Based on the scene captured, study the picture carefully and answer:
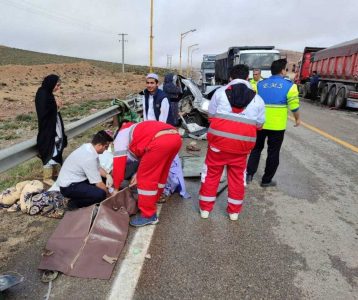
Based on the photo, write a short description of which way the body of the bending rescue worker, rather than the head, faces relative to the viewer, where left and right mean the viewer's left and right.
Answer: facing to the left of the viewer

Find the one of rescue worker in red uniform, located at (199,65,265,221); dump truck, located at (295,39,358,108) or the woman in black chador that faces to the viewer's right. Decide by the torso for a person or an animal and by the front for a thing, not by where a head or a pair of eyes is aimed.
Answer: the woman in black chador

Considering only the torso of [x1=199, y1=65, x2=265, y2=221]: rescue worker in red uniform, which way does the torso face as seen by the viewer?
away from the camera

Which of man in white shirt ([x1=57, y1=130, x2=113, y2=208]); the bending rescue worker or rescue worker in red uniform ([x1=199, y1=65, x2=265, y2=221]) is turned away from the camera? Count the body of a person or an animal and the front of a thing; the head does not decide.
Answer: the rescue worker in red uniform

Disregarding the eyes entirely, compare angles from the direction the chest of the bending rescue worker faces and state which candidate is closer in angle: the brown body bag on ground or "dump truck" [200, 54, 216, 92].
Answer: the brown body bag on ground

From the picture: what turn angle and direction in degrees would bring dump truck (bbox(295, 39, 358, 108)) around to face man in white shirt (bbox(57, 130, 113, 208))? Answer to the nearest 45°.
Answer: approximately 135° to its left

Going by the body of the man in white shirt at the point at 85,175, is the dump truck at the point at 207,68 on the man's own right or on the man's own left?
on the man's own left

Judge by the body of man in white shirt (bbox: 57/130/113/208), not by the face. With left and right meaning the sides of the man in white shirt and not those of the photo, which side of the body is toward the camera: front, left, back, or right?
right

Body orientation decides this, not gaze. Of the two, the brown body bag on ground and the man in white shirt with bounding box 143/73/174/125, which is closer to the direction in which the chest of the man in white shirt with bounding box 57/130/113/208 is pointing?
the man in white shirt

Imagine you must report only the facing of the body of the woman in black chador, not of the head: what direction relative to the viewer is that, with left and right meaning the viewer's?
facing to the right of the viewer
